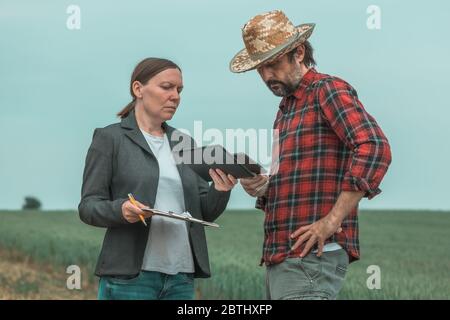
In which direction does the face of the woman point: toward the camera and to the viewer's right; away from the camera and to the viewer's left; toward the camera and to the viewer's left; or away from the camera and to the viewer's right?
toward the camera and to the viewer's right

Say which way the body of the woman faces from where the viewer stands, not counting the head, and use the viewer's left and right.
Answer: facing the viewer and to the right of the viewer

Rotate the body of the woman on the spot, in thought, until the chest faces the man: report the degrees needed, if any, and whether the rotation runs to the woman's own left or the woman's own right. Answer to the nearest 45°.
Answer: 0° — they already face them

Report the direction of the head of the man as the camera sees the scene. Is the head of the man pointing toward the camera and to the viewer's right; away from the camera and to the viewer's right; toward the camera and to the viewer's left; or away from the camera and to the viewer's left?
toward the camera and to the viewer's left
